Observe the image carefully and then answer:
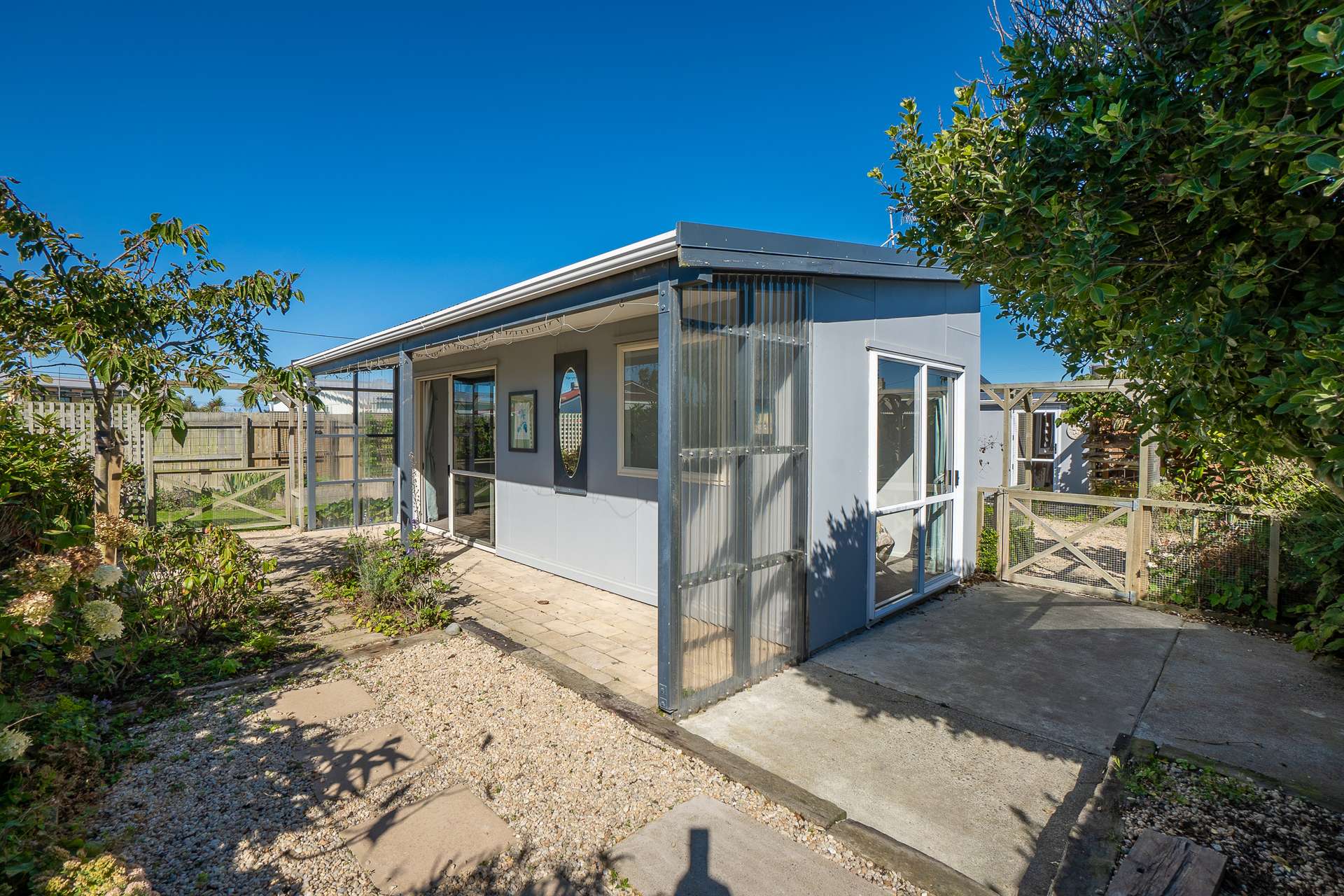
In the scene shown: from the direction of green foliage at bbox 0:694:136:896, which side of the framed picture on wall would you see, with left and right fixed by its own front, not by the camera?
front

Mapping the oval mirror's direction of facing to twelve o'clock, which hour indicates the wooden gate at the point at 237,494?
The wooden gate is roughly at 3 o'clock from the oval mirror.

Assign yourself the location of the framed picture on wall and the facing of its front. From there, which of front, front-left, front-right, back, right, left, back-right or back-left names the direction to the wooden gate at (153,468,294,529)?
right

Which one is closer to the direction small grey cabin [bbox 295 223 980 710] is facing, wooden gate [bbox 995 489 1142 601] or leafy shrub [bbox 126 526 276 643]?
the leafy shrub

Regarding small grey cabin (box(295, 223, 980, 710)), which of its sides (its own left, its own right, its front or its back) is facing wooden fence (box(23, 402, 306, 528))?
right

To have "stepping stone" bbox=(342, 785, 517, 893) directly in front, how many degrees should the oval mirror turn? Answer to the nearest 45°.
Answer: approximately 45° to its left

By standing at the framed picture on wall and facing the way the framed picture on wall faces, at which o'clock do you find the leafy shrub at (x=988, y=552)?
The leafy shrub is roughly at 8 o'clock from the framed picture on wall.

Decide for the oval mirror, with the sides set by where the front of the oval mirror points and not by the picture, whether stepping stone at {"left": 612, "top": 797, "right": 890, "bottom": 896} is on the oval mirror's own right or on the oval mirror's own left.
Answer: on the oval mirror's own left

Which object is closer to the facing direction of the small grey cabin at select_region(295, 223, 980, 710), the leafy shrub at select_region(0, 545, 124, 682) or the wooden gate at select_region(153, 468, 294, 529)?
the leafy shrub

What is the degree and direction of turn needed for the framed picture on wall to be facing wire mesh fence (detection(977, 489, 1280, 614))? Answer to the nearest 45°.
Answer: approximately 90° to its left

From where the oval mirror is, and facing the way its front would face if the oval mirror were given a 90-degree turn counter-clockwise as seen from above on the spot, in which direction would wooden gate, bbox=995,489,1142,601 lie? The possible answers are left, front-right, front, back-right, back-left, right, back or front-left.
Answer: front-left

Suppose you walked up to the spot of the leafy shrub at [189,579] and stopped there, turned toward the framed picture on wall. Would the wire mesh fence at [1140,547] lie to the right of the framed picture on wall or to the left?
right

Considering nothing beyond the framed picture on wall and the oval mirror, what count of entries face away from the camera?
0

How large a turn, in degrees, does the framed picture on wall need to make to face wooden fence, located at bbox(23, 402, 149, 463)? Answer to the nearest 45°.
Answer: approximately 45° to its right

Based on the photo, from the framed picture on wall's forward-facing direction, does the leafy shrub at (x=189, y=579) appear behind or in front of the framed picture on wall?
in front

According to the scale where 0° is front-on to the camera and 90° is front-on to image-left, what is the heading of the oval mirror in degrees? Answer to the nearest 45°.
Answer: approximately 45°

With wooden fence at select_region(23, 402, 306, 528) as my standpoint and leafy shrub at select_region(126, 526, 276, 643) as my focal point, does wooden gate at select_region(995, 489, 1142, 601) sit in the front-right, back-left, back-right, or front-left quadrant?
front-left

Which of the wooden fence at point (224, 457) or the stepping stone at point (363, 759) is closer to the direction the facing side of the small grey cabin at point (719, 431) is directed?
the stepping stone

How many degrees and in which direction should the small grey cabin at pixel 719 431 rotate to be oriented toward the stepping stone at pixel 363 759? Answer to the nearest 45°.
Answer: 0° — it already faces it

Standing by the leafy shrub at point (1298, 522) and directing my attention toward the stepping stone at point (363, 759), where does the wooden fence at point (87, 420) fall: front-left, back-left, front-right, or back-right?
front-right

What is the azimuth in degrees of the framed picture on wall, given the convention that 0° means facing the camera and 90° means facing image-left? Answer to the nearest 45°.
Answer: approximately 45°

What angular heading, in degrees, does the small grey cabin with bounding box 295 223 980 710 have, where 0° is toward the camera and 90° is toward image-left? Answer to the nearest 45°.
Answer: approximately 45°
